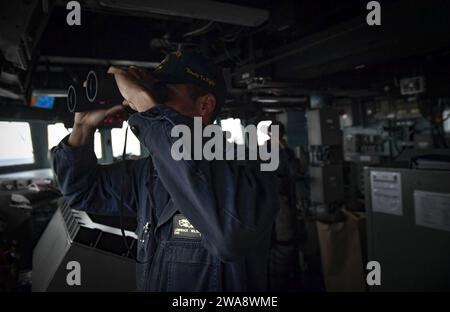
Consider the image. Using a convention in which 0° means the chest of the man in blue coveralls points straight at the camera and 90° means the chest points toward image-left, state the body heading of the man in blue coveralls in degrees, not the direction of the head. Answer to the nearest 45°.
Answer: approximately 45°

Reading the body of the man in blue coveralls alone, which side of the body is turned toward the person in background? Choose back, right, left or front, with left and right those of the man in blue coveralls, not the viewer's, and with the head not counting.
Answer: back

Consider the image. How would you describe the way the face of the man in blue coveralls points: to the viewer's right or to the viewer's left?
to the viewer's left
